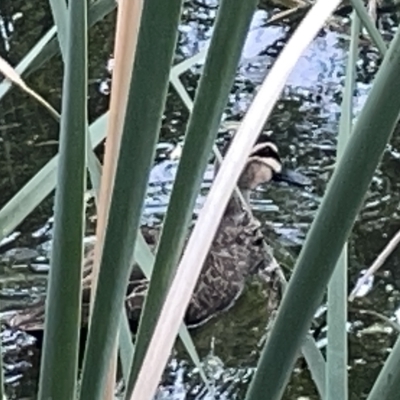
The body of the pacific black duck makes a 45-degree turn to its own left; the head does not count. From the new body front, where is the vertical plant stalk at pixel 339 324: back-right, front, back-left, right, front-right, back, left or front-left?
back-right

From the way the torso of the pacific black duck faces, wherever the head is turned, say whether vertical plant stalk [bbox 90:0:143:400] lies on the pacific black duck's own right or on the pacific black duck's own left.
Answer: on the pacific black duck's own right

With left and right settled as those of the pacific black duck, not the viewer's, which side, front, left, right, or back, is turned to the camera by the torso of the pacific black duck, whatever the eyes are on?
right
